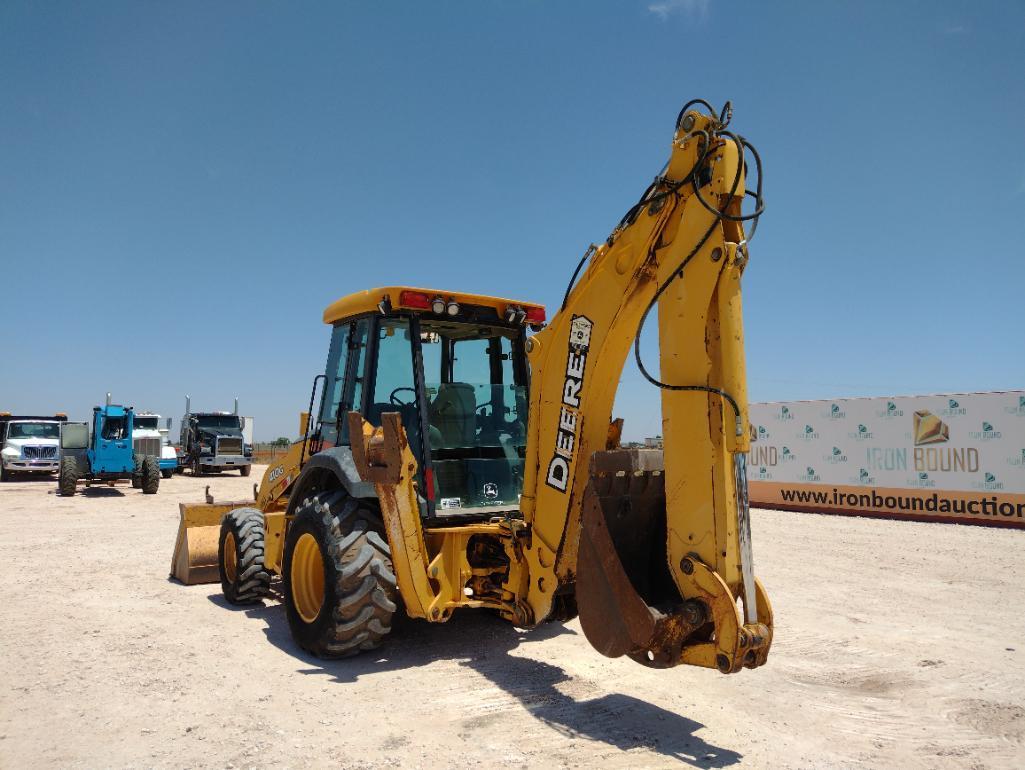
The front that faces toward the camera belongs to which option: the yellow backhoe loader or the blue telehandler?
the blue telehandler

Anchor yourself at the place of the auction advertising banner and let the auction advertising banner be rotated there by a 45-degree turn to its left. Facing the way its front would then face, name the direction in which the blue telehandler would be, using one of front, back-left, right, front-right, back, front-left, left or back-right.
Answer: right

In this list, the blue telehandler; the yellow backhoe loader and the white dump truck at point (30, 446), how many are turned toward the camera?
2

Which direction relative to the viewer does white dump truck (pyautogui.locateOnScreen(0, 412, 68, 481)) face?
toward the camera

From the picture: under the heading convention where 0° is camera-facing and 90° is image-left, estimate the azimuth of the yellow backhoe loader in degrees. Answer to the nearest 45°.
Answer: approximately 135°

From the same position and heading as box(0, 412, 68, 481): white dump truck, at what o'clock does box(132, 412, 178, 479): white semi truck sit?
box(132, 412, 178, 479): white semi truck is roughly at 9 o'clock from box(0, 412, 68, 481): white dump truck.

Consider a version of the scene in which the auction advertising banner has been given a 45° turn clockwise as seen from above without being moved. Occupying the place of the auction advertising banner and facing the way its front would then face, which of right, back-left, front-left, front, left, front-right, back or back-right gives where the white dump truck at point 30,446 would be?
front

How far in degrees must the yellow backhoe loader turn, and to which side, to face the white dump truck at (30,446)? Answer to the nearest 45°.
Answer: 0° — it already faces it

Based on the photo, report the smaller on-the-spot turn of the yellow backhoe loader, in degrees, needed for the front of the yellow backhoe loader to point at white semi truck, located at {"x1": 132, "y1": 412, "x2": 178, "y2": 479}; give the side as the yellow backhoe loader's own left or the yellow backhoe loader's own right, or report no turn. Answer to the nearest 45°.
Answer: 0° — it already faces it

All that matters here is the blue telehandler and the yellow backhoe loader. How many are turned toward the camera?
1

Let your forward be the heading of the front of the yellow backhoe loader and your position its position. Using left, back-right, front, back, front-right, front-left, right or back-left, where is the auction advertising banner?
right

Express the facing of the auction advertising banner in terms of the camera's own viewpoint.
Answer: facing the viewer and to the left of the viewer

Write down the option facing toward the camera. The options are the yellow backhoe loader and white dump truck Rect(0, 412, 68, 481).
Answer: the white dump truck
